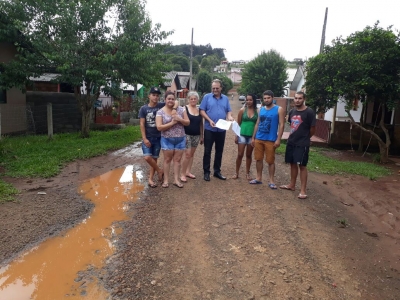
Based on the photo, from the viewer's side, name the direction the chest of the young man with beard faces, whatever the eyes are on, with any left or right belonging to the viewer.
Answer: facing the viewer and to the left of the viewer

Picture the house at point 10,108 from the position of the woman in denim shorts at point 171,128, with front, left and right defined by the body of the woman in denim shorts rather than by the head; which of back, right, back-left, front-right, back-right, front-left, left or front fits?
back-right

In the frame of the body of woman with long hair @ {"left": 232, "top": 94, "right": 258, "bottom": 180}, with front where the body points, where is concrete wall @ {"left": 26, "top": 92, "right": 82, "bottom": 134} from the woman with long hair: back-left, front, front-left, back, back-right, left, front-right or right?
back-right

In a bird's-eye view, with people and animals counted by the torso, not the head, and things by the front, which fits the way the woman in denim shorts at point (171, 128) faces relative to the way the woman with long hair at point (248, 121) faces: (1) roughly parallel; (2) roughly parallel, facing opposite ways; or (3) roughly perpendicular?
roughly parallel

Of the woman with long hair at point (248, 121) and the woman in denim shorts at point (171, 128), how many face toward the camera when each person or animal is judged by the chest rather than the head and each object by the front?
2

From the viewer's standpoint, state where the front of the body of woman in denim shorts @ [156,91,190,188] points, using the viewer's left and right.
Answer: facing the viewer

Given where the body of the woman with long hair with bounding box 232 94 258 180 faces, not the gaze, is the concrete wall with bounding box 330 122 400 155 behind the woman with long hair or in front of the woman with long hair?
behind

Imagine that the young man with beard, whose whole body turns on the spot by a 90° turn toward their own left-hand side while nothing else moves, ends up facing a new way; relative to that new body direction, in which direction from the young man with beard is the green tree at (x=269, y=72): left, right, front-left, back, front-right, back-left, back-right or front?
back-left

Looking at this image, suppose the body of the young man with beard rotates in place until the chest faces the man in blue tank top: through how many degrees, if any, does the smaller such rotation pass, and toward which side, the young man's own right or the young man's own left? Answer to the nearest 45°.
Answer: approximately 45° to the young man's own right

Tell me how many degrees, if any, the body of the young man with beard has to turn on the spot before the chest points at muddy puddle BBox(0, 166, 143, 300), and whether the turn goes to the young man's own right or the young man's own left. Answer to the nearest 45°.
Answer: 0° — they already face it

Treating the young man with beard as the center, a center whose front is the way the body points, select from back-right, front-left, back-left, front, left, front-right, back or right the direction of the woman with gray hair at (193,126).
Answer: front-right

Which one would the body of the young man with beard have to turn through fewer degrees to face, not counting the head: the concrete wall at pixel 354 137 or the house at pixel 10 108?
the house

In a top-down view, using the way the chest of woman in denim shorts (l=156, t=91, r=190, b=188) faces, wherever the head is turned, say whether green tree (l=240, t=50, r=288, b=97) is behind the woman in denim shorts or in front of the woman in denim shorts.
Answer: behind

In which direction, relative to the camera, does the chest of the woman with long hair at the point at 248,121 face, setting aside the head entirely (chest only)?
toward the camera
